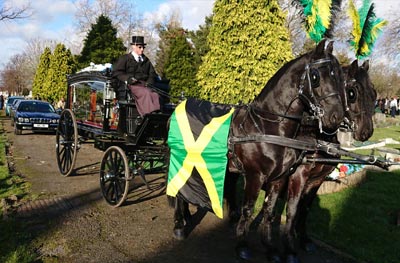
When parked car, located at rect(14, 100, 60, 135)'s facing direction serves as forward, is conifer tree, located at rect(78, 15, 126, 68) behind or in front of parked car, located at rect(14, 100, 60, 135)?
behind

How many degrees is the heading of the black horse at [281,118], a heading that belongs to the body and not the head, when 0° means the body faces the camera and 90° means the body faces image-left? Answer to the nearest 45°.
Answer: approximately 315°

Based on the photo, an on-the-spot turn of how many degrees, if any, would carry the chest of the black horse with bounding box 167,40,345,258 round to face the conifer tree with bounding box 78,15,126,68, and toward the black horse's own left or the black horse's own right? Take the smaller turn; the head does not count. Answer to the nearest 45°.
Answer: approximately 180°

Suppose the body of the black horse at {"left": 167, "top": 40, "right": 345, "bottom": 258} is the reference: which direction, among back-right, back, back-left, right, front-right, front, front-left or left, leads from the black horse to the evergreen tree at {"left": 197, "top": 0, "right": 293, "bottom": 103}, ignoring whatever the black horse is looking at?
back-left

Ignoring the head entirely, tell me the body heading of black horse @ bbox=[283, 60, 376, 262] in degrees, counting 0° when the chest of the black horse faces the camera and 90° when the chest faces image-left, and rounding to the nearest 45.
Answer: approximately 315°

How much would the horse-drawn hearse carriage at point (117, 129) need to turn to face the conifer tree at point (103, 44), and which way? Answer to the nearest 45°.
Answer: approximately 135° to its left
